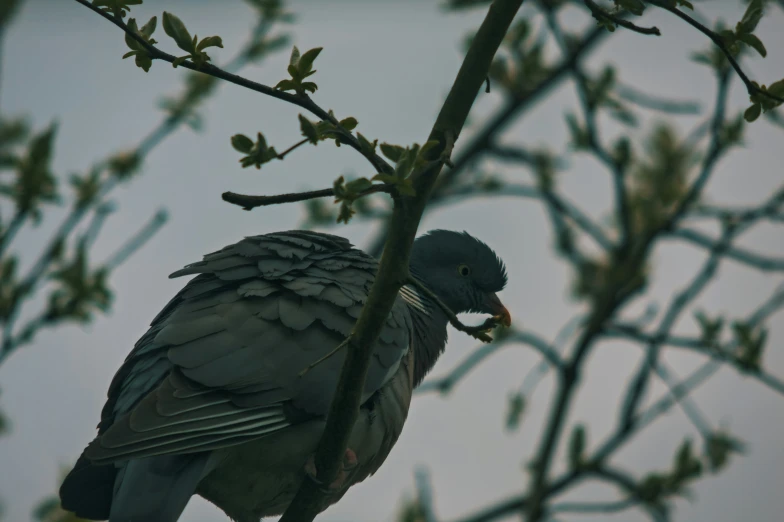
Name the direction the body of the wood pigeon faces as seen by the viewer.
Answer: to the viewer's right
